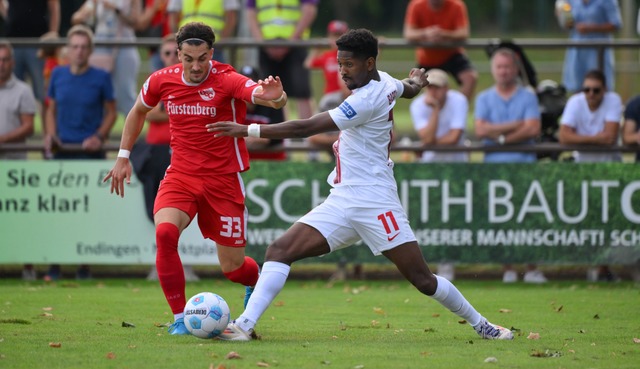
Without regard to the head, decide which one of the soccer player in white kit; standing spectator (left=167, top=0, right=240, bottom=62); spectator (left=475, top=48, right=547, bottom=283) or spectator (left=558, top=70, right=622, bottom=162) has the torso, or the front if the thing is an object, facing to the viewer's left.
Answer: the soccer player in white kit

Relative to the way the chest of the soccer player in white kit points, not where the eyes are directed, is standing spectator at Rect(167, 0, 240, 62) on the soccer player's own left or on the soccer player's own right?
on the soccer player's own right

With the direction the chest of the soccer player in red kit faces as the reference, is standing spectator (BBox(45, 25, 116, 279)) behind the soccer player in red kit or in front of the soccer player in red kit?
behind

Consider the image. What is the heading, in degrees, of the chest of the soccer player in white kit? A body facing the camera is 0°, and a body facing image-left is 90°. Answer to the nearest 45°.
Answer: approximately 90°

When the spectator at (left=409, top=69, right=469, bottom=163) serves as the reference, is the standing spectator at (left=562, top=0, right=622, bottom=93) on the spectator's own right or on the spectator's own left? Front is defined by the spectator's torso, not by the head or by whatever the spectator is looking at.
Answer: on the spectator's own left

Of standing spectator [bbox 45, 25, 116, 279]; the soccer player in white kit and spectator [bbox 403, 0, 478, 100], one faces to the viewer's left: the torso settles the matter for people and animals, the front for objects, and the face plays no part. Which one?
the soccer player in white kit

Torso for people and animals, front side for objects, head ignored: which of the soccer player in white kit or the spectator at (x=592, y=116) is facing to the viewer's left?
the soccer player in white kit

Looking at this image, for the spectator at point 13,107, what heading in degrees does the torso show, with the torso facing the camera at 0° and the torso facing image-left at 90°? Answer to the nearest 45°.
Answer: approximately 0°
